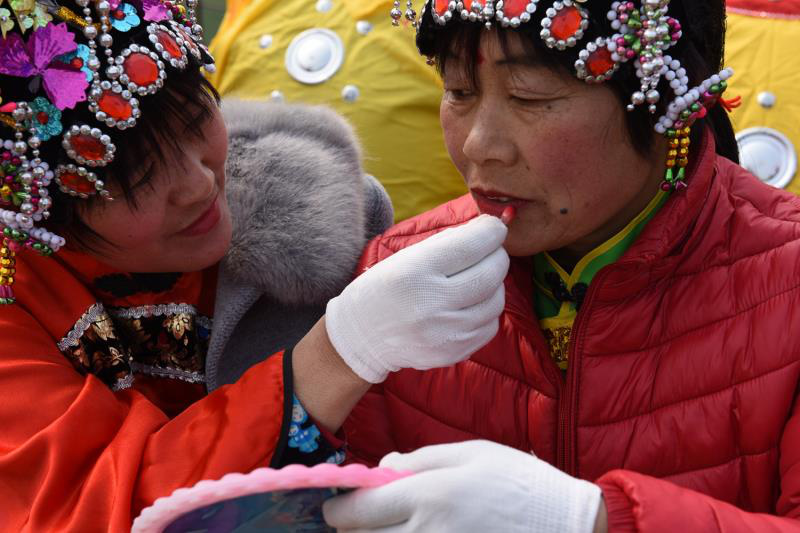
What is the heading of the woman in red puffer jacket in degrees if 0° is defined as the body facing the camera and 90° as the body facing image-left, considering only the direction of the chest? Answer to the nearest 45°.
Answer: approximately 45°

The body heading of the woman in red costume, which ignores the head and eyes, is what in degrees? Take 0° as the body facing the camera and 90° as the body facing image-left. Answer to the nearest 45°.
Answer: approximately 315°

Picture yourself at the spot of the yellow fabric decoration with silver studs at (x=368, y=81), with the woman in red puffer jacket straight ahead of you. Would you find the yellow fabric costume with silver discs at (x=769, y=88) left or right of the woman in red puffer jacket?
left

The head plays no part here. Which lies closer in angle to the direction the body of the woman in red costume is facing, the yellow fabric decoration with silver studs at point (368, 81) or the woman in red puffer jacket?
the woman in red puffer jacket

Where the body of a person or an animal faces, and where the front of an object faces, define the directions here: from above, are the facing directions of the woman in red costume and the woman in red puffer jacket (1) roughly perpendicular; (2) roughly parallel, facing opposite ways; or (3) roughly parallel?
roughly perpendicular

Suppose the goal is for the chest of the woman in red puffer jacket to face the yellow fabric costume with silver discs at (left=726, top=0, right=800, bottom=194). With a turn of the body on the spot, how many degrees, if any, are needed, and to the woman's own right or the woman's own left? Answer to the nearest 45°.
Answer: approximately 135° to the woman's own right

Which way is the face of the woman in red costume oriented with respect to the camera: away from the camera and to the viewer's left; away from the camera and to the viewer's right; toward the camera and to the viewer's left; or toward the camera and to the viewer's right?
toward the camera and to the viewer's right

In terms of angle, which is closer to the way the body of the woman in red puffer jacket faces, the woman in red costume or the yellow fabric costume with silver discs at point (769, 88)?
the woman in red costume

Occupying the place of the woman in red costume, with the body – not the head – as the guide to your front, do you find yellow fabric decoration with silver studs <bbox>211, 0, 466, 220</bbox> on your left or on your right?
on your left

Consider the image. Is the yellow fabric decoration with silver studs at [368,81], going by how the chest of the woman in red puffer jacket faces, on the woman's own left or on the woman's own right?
on the woman's own right

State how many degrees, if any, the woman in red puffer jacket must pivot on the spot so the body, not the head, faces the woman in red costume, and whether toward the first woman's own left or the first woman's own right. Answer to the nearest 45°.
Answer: approximately 45° to the first woman's own right
